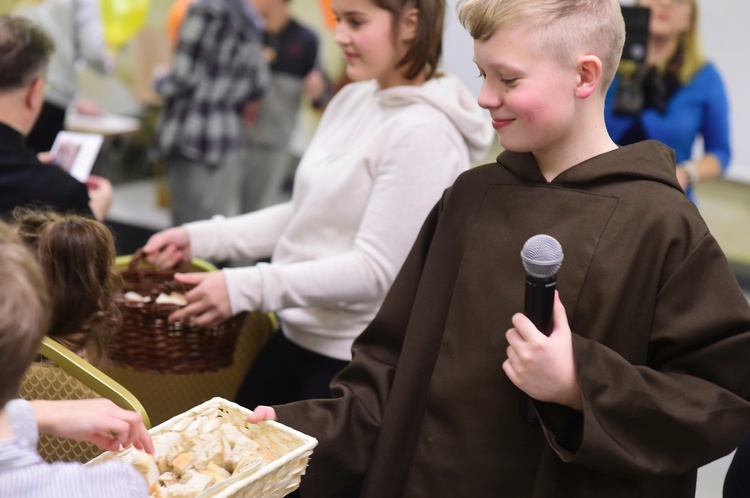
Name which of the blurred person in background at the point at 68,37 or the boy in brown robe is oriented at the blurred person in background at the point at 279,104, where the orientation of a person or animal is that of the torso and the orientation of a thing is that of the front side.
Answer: the blurred person in background at the point at 68,37

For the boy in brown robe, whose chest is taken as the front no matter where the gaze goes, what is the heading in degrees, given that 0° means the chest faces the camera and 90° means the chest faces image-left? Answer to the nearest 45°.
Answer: approximately 45°

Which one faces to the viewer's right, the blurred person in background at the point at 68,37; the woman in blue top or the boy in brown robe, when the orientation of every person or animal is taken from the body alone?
the blurred person in background

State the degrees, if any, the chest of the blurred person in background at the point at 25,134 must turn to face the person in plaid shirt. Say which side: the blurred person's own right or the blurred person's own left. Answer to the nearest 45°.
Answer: approximately 45° to the blurred person's own left

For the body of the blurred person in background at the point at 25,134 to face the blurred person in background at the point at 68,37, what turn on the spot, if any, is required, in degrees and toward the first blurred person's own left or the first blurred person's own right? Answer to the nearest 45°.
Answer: approximately 45° to the first blurred person's own left

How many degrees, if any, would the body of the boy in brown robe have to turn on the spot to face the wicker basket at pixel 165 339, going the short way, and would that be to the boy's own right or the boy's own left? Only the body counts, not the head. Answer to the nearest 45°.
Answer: approximately 90° to the boy's own right

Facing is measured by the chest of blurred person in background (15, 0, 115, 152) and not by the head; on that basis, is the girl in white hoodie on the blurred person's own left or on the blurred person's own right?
on the blurred person's own right

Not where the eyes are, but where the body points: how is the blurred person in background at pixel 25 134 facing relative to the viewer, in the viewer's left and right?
facing away from the viewer and to the right of the viewer

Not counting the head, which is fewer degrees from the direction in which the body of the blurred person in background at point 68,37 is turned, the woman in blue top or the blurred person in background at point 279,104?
the blurred person in background

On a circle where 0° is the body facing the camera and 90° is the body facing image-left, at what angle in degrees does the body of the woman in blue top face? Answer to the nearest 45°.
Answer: approximately 45°

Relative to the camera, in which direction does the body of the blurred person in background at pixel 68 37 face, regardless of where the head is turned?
to the viewer's right
